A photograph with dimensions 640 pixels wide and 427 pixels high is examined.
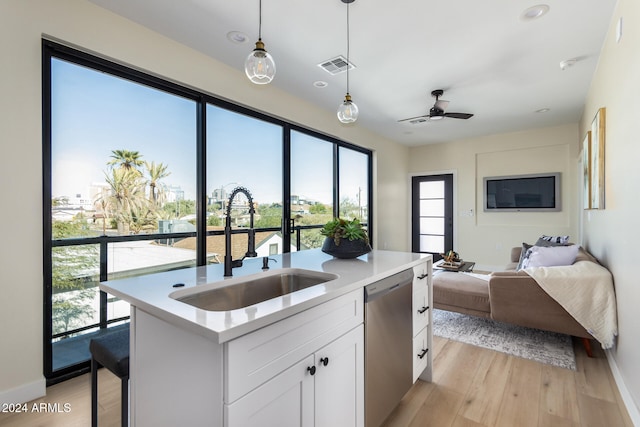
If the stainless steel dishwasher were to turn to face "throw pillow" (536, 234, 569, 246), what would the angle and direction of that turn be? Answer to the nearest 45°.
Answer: approximately 90° to its left

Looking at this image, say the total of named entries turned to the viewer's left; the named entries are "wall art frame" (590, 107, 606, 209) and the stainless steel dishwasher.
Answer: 1

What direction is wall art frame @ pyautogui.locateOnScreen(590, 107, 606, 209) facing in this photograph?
to the viewer's left

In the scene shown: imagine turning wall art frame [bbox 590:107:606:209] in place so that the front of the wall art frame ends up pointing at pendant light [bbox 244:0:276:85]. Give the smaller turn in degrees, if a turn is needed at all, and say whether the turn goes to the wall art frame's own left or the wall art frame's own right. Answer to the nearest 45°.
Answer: approximately 45° to the wall art frame's own left

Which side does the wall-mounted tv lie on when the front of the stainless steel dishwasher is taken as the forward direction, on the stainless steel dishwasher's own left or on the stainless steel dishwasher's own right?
on the stainless steel dishwasher's own left

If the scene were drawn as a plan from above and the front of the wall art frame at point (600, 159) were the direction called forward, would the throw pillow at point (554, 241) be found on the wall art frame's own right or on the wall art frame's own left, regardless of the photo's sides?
on the wall art frame's own right

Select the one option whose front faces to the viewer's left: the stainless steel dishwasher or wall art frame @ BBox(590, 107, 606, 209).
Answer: the wall art frame

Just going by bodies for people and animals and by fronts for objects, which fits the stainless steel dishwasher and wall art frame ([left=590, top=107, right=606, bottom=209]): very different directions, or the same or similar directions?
very different directions

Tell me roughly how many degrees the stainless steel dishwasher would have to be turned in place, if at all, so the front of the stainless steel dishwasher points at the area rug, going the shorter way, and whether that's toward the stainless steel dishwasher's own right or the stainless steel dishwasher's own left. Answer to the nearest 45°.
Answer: approximately 90° to the stainless steel dishwasher's own left

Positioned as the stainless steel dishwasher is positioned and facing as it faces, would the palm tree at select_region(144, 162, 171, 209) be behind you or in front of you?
behind

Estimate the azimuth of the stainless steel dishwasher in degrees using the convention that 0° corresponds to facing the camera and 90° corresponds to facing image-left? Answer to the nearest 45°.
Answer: approximately 315°

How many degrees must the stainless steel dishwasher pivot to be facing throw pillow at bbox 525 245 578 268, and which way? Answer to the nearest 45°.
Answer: approximately 90° to its left
